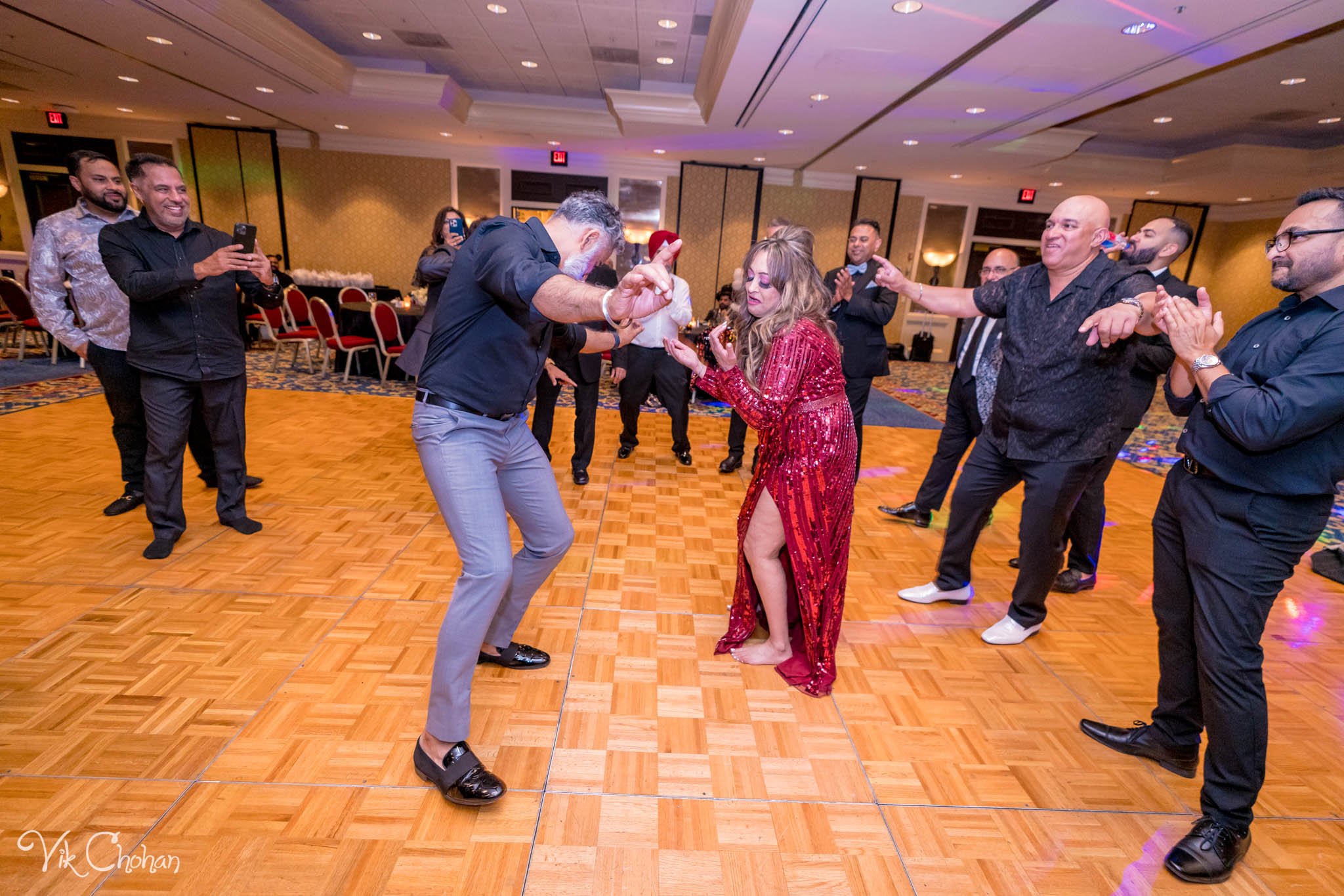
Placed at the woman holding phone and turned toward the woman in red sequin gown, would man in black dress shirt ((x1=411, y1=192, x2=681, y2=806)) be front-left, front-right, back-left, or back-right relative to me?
front-right

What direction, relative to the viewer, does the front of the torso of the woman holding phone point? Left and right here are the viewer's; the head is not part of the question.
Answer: facing the viewer and to the right of the viewer

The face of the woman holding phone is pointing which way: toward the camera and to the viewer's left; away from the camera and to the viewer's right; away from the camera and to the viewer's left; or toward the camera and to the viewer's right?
toward the camera and to the viewer's right

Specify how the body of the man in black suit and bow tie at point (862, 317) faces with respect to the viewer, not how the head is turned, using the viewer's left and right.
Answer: facing the viewer and to the left of the viewer

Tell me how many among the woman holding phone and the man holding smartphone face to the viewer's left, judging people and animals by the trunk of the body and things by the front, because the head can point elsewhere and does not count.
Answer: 0

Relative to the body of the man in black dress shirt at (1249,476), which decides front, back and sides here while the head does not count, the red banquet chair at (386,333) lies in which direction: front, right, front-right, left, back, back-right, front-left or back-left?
front-right

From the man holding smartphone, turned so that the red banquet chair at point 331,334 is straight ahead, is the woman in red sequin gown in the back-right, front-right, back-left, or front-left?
back-right

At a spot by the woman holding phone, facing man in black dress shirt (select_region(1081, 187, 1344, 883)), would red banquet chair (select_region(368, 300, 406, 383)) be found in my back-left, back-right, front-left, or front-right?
back-left

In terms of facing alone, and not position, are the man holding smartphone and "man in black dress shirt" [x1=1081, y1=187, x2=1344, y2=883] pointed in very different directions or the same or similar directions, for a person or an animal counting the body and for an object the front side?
very different directions

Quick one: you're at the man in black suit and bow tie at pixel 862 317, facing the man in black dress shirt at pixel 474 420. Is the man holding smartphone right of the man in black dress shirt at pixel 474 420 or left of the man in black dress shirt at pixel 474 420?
right

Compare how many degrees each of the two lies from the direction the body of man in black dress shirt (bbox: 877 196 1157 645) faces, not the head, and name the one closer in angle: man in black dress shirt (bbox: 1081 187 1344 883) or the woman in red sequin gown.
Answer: the woman in red sequin gown

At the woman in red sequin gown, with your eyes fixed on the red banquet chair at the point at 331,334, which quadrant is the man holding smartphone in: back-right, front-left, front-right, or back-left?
front-left

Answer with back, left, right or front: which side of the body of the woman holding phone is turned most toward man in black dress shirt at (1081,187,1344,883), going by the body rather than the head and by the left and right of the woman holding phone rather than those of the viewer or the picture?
front

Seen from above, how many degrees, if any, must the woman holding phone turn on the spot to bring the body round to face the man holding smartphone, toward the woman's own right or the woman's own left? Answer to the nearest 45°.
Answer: approximately 90° to the woman's own right

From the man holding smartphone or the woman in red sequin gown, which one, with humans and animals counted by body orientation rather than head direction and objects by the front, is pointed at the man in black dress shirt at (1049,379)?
the man holding smartphone
